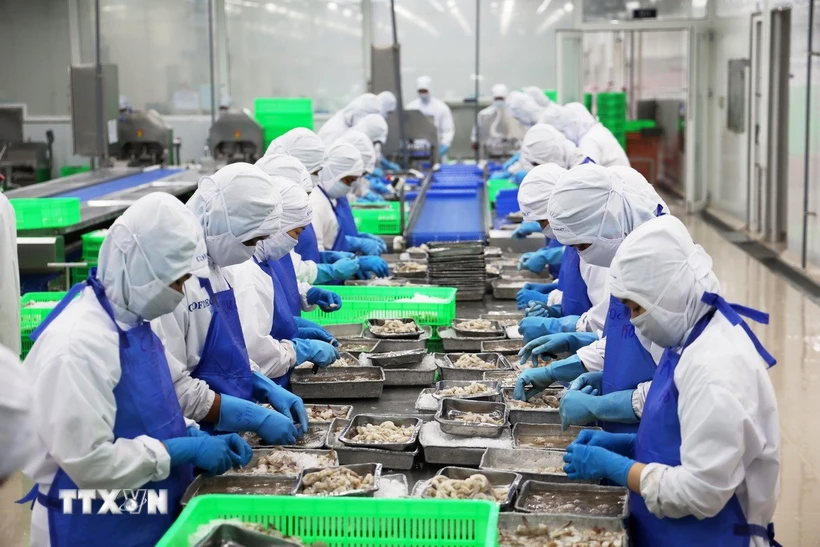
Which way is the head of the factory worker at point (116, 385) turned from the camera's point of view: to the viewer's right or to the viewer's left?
to the viewer's right

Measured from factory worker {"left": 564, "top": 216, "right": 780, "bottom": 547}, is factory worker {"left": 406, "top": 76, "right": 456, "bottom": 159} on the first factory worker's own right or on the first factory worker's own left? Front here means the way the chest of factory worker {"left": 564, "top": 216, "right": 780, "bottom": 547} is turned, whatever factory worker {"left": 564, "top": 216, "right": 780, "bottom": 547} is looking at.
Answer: on the first factory worker's own right

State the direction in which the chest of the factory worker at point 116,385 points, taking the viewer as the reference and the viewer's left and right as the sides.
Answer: facing to the right of the viewer

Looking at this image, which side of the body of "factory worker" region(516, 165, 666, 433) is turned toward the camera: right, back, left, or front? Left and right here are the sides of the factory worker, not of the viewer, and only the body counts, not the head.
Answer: left

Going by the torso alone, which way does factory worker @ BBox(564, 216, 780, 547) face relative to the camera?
to the viewer's left

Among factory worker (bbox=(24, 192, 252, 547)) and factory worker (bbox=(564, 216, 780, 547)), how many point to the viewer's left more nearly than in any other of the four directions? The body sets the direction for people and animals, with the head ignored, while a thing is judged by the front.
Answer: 1

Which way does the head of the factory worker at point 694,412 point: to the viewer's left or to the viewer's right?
to the viewer's left

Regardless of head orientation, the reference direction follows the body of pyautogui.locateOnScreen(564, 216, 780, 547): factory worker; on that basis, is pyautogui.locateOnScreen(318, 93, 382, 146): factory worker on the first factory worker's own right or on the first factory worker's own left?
on the first factory worker's own right

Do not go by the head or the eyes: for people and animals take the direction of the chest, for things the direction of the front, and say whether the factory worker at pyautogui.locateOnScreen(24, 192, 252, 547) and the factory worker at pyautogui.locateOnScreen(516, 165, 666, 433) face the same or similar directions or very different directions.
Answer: very different directions

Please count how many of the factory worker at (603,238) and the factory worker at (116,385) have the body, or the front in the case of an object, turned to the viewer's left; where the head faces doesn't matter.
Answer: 1

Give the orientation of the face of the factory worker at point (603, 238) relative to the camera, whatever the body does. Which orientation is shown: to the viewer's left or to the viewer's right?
to the viewer's left

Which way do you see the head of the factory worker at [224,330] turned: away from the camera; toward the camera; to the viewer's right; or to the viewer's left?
to the viewer's right
